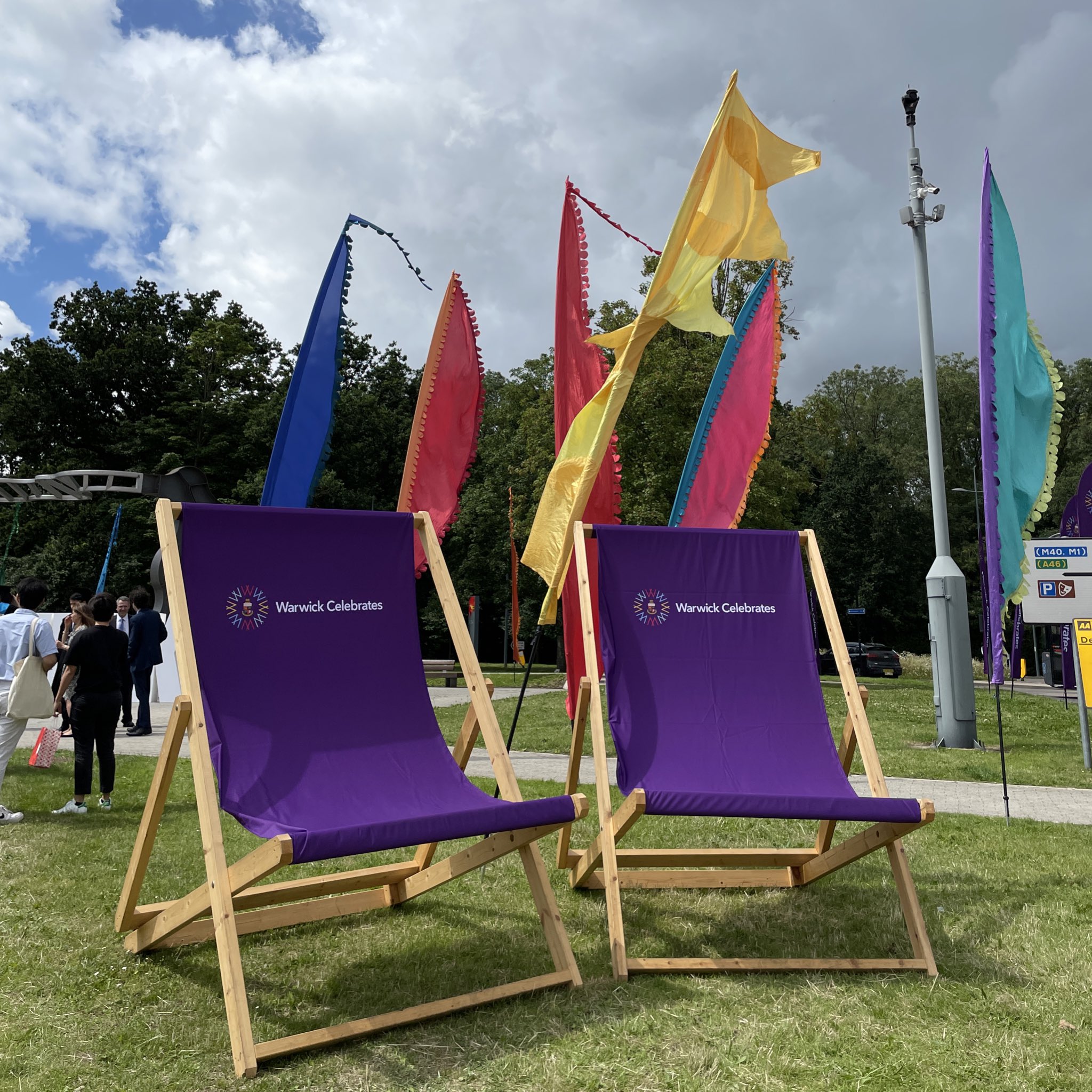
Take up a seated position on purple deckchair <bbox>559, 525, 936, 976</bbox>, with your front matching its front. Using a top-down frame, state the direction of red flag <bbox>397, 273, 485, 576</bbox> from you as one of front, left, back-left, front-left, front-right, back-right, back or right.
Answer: back-right

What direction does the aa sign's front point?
toward the camera

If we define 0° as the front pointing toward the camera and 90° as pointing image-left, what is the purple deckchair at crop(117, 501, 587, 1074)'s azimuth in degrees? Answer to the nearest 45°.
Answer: approximately 315°

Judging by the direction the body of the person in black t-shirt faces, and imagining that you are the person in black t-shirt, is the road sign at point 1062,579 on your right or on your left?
on your right

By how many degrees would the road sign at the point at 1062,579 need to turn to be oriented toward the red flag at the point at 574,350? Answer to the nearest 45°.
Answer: approximately 45° to its right

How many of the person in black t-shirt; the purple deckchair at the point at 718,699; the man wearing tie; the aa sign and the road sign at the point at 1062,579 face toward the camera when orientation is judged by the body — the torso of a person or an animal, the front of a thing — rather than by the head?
4

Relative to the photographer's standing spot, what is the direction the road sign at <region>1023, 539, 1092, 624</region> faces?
facing the viewer

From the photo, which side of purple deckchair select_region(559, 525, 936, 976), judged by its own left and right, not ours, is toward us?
front

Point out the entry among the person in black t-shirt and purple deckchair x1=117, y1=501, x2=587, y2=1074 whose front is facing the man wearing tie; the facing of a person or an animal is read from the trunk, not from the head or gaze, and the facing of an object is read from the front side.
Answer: the person in black t-shirt

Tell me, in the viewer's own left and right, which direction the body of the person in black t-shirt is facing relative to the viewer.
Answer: facing away from the viewer

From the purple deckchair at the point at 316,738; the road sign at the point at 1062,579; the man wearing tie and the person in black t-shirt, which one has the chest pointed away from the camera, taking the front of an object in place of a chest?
the person in black t-shirt

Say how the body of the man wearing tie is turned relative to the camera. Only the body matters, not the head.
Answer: toward the camera

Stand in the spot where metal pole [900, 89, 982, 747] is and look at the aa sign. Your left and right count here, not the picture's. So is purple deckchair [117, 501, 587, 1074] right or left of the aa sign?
right

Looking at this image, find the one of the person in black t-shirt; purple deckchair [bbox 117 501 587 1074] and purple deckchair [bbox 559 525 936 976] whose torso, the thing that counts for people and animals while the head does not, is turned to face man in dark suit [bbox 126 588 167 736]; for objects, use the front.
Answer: the person in black t-shirt

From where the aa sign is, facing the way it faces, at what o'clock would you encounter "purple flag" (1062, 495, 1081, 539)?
The purple flag is roughly at 6 o'clock from the aa sign.

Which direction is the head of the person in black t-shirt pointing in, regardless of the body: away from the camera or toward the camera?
away from the camera

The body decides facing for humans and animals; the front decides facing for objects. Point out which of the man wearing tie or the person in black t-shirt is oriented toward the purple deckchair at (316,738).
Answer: the man wearing tie
